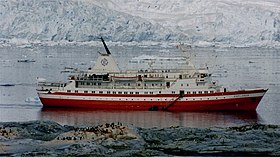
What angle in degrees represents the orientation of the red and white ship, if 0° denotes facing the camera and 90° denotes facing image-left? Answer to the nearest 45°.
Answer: approximately 270°
